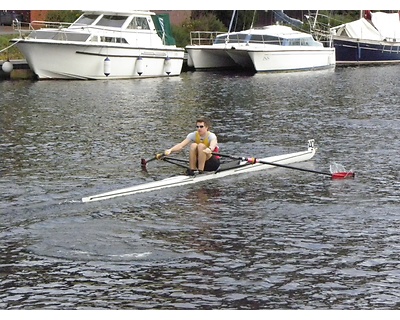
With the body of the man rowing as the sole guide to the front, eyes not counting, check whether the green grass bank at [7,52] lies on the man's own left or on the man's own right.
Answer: on the man's own right

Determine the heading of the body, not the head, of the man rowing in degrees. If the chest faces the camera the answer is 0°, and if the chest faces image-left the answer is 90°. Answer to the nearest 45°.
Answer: approximately 45°
